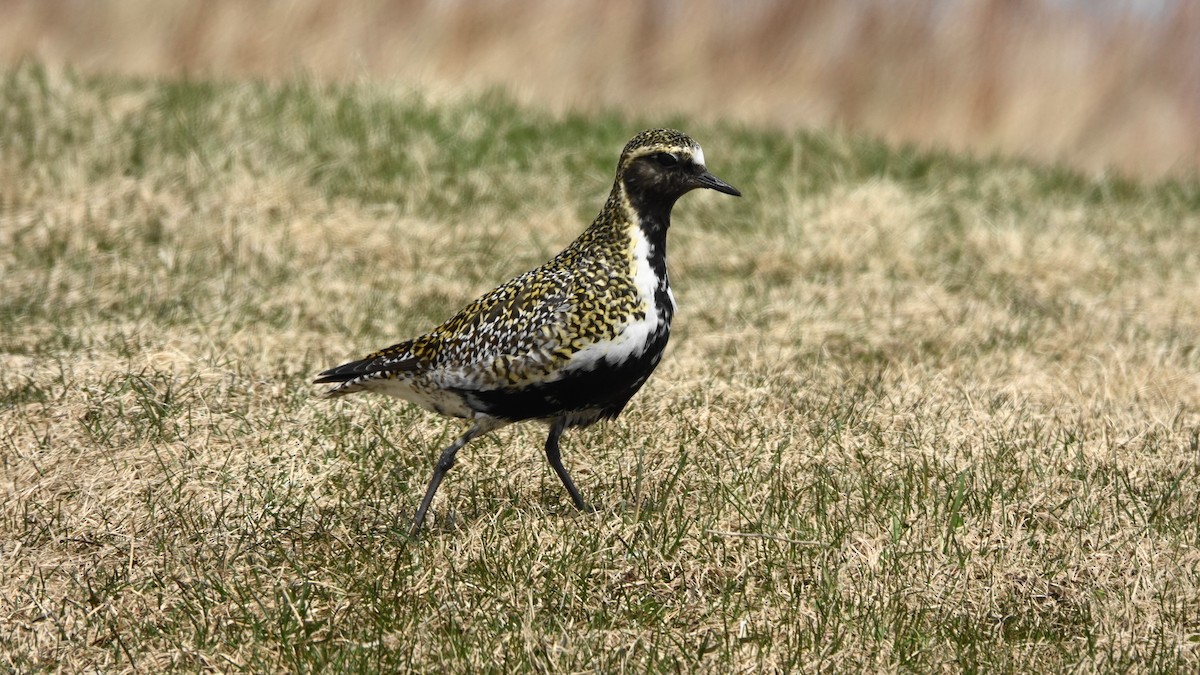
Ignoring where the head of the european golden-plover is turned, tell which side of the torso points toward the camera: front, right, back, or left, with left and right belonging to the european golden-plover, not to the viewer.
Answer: right
